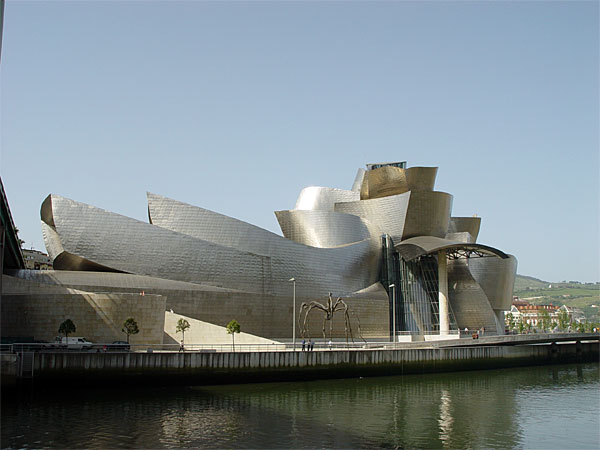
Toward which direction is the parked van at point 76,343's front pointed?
to the viewer's right

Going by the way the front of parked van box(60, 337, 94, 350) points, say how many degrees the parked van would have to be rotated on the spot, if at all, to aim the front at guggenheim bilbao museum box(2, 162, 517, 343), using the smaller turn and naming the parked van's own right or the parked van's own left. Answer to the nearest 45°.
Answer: approximately 45° to the parked van's own left

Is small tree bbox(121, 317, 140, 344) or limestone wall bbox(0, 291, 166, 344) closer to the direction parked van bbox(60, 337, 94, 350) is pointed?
the small tree

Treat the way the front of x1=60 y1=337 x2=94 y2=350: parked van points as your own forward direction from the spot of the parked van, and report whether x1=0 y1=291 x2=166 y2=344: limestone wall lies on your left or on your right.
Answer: on your left

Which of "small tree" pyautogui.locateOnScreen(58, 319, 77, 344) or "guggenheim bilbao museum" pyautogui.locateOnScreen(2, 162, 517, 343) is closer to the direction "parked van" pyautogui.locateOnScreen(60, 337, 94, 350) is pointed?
the guggenheim bilbao museum

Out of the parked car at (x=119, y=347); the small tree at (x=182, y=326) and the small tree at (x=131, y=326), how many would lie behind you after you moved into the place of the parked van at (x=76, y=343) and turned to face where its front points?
0

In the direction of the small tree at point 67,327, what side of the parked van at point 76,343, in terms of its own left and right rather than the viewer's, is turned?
left

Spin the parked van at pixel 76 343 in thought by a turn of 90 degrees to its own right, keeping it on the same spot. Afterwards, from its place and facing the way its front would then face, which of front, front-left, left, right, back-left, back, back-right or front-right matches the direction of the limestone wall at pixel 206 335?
back-left

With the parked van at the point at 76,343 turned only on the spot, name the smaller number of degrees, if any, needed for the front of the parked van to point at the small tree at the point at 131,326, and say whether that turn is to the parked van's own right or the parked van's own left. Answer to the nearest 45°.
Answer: approximately 45° to the parked van's own left

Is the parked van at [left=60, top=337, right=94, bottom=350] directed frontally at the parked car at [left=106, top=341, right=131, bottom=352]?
yes

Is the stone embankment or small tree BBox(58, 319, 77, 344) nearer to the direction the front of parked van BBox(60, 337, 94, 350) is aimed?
the stone embankment

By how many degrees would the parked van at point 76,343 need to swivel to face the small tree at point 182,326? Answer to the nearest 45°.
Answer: approximately 45° to its left
